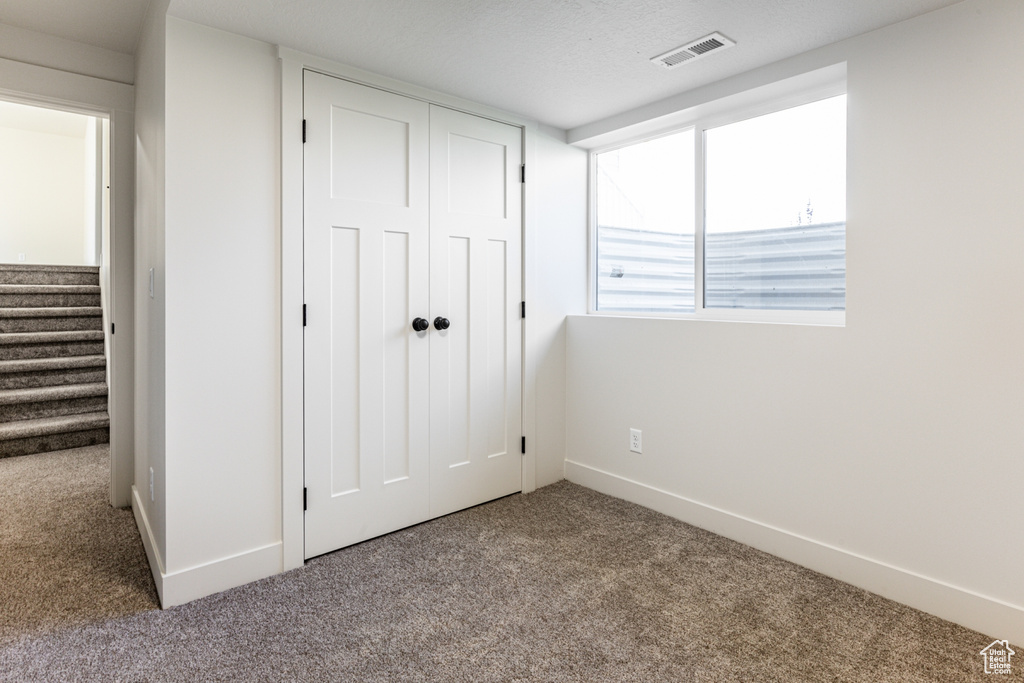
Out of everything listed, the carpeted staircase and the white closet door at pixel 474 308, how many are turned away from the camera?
0

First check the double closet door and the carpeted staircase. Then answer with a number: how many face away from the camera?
0

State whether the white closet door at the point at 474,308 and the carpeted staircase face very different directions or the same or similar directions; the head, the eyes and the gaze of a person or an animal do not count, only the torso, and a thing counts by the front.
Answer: same or similar directions

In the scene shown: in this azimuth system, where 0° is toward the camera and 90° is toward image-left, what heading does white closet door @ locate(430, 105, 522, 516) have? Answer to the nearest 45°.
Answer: approximately 315°

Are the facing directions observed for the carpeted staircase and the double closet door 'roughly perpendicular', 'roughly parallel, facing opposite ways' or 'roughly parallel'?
roughly parallel

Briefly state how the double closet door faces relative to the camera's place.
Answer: facing the viewer and to the right of the viewer

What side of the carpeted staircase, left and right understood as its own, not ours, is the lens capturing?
front
